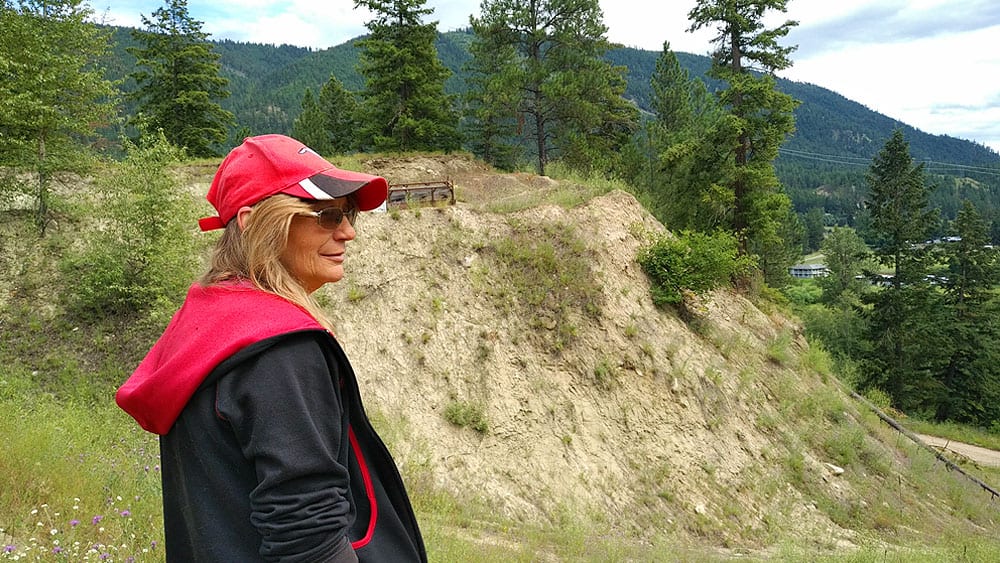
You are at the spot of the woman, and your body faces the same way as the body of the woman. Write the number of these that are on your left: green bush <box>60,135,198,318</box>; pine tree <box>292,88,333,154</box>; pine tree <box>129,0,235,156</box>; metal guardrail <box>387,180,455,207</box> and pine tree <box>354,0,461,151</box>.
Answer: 5

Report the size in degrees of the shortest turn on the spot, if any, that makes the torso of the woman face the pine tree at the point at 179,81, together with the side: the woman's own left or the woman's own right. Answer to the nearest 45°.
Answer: approximately 90° to the woman's own left

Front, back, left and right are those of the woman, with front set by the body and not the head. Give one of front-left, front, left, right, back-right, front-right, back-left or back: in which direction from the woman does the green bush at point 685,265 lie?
front-left

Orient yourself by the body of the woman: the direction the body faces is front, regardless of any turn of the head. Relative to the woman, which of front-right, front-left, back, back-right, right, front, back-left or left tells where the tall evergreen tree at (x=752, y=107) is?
front-left

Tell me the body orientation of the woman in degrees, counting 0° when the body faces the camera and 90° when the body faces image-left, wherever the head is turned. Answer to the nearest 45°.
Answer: approximately 270°

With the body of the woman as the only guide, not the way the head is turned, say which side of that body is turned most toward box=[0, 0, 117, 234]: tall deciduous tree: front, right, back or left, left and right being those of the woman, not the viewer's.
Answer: left

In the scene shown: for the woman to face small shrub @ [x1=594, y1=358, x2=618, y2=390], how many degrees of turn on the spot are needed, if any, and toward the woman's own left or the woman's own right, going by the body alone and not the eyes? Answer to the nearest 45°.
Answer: approximately 45° to the woman's own left

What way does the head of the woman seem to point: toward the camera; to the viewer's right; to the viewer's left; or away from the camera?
to the viewer's right

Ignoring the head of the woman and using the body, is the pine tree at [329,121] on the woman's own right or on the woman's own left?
on the woman's own left

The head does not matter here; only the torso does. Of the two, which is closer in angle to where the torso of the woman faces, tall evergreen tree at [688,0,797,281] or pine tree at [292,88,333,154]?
the tall evergreen tree

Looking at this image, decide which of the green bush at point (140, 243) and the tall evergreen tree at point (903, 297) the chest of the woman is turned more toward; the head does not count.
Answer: the tall evergreen tree

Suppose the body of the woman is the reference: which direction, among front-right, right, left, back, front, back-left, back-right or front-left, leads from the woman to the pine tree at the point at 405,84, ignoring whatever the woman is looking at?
left

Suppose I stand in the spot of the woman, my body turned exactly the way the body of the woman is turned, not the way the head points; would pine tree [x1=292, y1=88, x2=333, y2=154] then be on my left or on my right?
on my left
